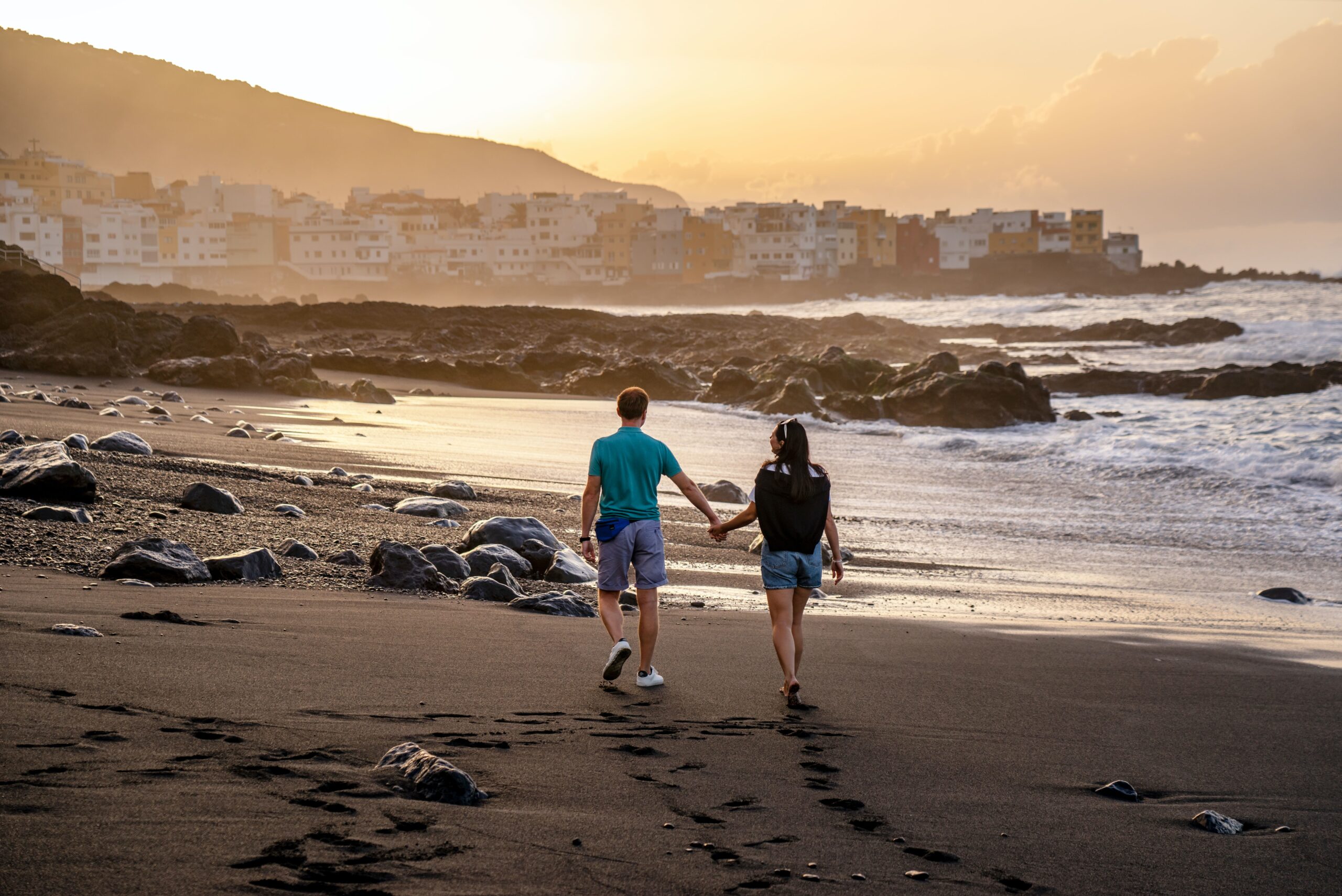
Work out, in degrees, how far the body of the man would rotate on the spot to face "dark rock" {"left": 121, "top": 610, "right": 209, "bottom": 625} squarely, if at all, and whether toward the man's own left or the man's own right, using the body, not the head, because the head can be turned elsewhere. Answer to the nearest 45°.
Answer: approximately 90° to the man's own left

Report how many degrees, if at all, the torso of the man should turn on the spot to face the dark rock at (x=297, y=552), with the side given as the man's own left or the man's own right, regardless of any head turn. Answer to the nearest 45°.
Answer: approximately 45° to the man's own left

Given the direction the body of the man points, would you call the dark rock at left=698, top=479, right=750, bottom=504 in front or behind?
in front

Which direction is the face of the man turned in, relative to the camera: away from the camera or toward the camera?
away from the camera

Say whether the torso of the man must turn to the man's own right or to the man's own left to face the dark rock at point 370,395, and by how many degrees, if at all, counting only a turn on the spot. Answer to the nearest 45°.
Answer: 0° — they already face it

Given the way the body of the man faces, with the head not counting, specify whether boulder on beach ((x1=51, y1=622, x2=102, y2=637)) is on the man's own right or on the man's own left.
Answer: on the man's own left

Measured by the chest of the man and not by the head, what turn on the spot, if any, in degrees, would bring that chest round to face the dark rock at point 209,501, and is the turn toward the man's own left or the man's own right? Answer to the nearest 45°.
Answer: approximately 45° to the man's own left

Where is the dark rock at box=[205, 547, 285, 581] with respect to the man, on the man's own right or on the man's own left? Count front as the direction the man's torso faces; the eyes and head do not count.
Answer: on the man's own left

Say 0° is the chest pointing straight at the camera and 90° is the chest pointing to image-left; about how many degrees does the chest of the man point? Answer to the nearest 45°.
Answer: approximately 180°

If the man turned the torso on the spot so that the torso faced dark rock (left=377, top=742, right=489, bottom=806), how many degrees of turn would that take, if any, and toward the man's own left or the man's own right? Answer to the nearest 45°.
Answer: approximately 180°

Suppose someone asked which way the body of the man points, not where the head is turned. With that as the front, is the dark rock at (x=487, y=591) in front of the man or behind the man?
in front
